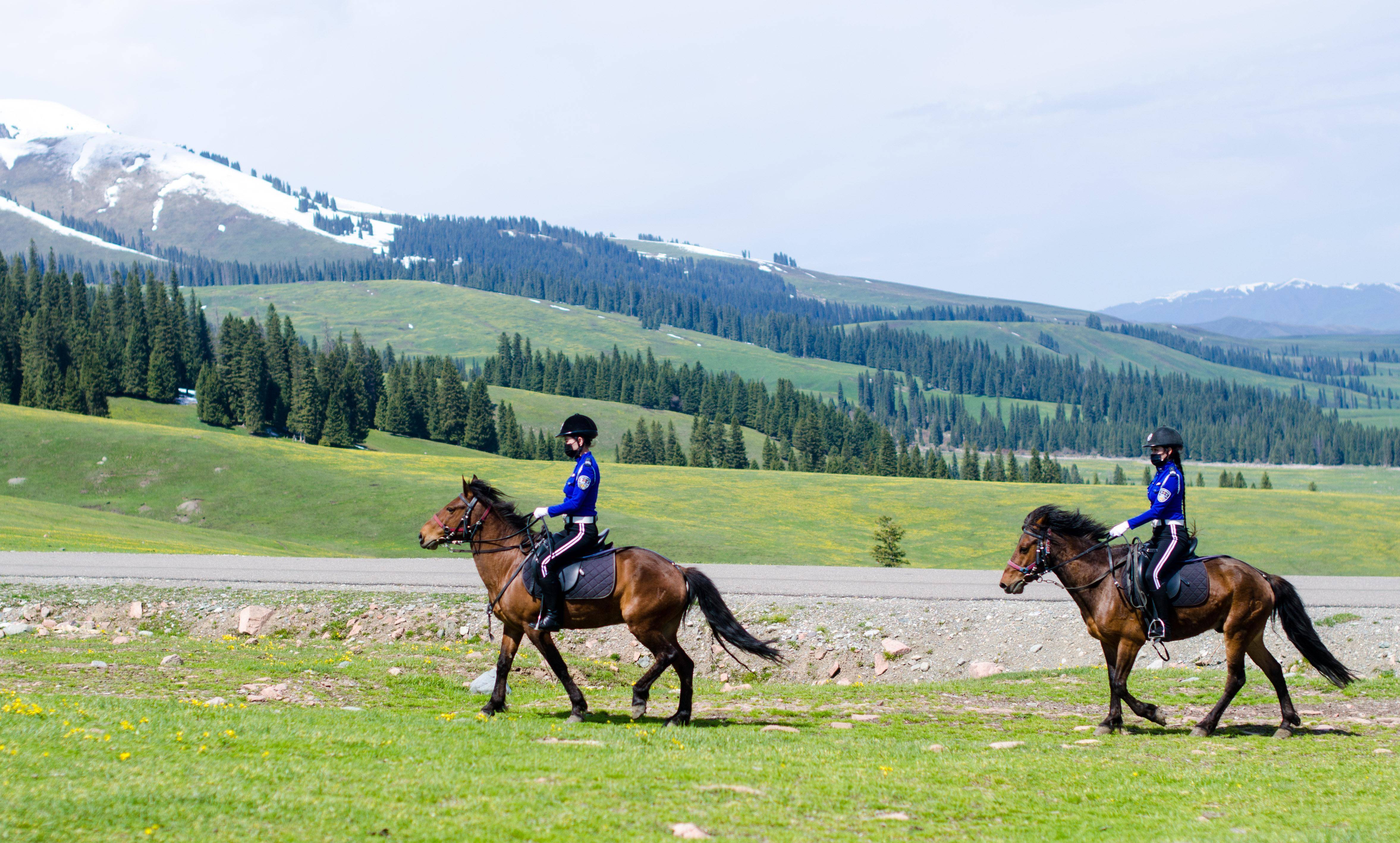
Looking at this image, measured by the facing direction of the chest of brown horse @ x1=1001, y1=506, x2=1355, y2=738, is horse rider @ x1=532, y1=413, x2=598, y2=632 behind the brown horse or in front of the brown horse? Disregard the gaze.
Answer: in front

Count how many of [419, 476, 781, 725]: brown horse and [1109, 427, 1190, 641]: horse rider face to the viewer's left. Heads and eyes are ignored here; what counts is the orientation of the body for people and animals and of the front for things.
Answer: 2

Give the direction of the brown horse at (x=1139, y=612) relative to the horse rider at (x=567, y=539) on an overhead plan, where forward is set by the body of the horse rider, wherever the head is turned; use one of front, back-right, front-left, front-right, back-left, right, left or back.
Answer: back

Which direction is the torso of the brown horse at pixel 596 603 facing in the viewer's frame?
to the viewer's left

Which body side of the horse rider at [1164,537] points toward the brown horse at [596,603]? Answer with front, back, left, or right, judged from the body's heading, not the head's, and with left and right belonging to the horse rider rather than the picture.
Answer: front

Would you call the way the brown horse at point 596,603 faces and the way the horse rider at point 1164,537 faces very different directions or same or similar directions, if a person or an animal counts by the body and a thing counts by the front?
same or similar directions

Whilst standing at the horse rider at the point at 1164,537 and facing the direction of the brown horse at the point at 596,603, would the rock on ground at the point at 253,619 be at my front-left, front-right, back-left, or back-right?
front-right

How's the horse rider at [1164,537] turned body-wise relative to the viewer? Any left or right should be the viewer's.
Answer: facing to the left of the viewer

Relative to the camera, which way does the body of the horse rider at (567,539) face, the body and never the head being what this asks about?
to the viewer's left

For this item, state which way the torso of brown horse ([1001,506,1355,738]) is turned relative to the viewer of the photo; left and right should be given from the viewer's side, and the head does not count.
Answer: facing to the left of the viewer

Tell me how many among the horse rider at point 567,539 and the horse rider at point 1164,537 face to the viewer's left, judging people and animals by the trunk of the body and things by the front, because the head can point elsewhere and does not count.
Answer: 2

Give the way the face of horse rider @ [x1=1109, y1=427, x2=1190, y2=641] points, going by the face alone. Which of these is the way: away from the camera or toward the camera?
toward the camera

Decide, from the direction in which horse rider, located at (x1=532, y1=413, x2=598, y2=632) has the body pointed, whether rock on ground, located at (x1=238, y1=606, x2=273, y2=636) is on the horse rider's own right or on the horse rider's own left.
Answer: on the horse rider's own right

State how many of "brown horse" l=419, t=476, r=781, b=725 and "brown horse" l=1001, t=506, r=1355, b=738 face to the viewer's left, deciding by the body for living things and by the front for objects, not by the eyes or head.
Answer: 2
